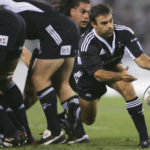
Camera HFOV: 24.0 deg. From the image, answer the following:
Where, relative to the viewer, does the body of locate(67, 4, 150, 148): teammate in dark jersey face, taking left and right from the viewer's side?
facing the viewer and to the right of the viewer

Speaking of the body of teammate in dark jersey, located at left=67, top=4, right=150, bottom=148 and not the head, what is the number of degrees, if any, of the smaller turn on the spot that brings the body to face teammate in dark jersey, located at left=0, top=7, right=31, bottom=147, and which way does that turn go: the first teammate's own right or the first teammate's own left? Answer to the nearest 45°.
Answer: approximately 135° to the first teammate's own right

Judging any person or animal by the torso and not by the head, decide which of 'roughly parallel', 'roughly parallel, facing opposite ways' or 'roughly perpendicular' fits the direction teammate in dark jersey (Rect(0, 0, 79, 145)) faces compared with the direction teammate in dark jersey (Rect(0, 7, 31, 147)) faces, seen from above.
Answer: roughly parallel
